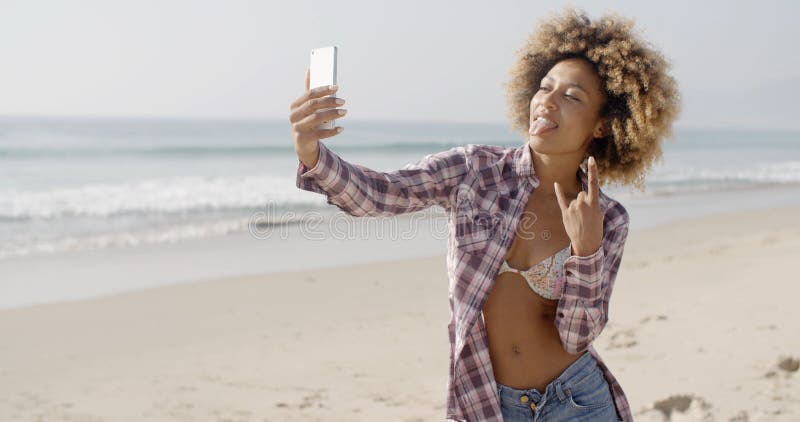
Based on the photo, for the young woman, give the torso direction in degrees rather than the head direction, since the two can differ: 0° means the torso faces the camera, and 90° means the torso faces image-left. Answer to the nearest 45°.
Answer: approximately 45°
